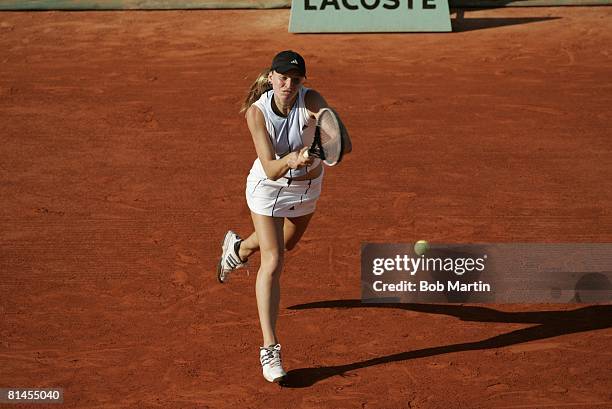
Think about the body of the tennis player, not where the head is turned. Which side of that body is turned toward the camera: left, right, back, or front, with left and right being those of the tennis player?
front
